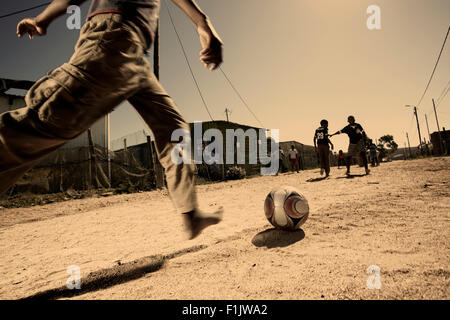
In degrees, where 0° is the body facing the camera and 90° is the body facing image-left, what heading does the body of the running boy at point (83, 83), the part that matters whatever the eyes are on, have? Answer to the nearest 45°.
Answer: approximately 270°

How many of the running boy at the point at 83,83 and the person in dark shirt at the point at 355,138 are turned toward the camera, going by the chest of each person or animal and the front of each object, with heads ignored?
1

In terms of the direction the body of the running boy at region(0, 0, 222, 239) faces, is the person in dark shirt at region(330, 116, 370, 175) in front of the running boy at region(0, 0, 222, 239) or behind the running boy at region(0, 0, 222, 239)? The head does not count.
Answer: in front

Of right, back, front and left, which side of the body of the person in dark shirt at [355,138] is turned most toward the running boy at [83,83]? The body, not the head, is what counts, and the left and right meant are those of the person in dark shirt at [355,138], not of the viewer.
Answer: front

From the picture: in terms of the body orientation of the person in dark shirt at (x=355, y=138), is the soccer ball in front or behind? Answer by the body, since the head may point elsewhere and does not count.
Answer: in front
